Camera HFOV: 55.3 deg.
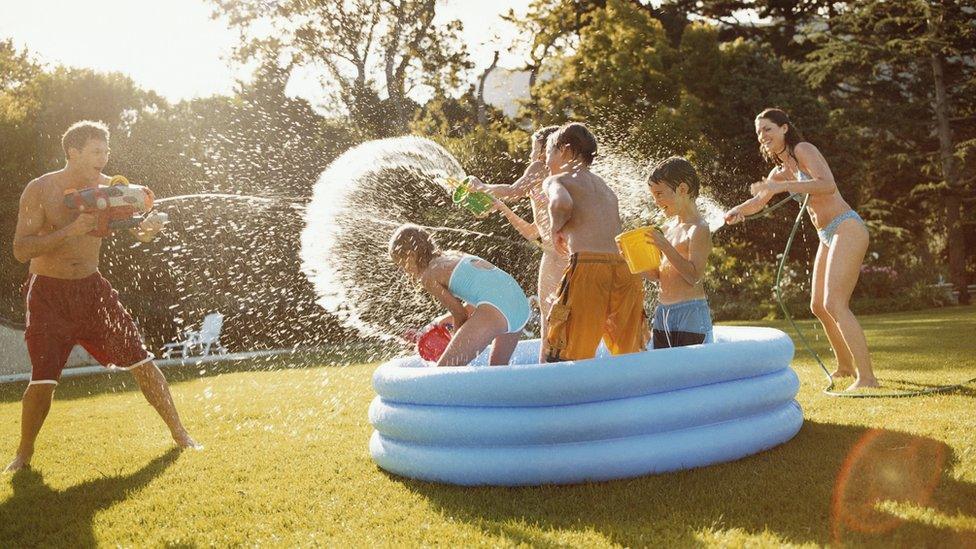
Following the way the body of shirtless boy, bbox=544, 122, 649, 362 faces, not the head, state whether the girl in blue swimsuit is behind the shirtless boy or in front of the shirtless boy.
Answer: in front

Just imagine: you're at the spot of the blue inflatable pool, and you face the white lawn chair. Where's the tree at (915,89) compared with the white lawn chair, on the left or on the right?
right

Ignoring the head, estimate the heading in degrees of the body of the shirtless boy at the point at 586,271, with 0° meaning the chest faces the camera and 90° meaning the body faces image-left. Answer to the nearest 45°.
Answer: approximately 135°

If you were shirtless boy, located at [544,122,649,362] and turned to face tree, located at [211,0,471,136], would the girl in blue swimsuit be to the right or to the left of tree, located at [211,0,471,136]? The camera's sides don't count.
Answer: left

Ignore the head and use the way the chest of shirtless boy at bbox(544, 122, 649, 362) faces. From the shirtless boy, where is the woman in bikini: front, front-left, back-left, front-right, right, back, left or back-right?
right

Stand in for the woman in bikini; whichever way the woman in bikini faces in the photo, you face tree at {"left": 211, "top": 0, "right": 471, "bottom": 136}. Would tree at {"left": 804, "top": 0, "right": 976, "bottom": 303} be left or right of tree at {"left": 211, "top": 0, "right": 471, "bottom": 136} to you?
right

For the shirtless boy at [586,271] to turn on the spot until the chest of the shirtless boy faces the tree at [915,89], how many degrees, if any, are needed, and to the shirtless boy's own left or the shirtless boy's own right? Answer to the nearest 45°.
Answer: approximately 45° to the shirtless boy's own right

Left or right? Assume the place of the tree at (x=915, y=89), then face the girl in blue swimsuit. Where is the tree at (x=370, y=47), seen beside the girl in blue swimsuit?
right
